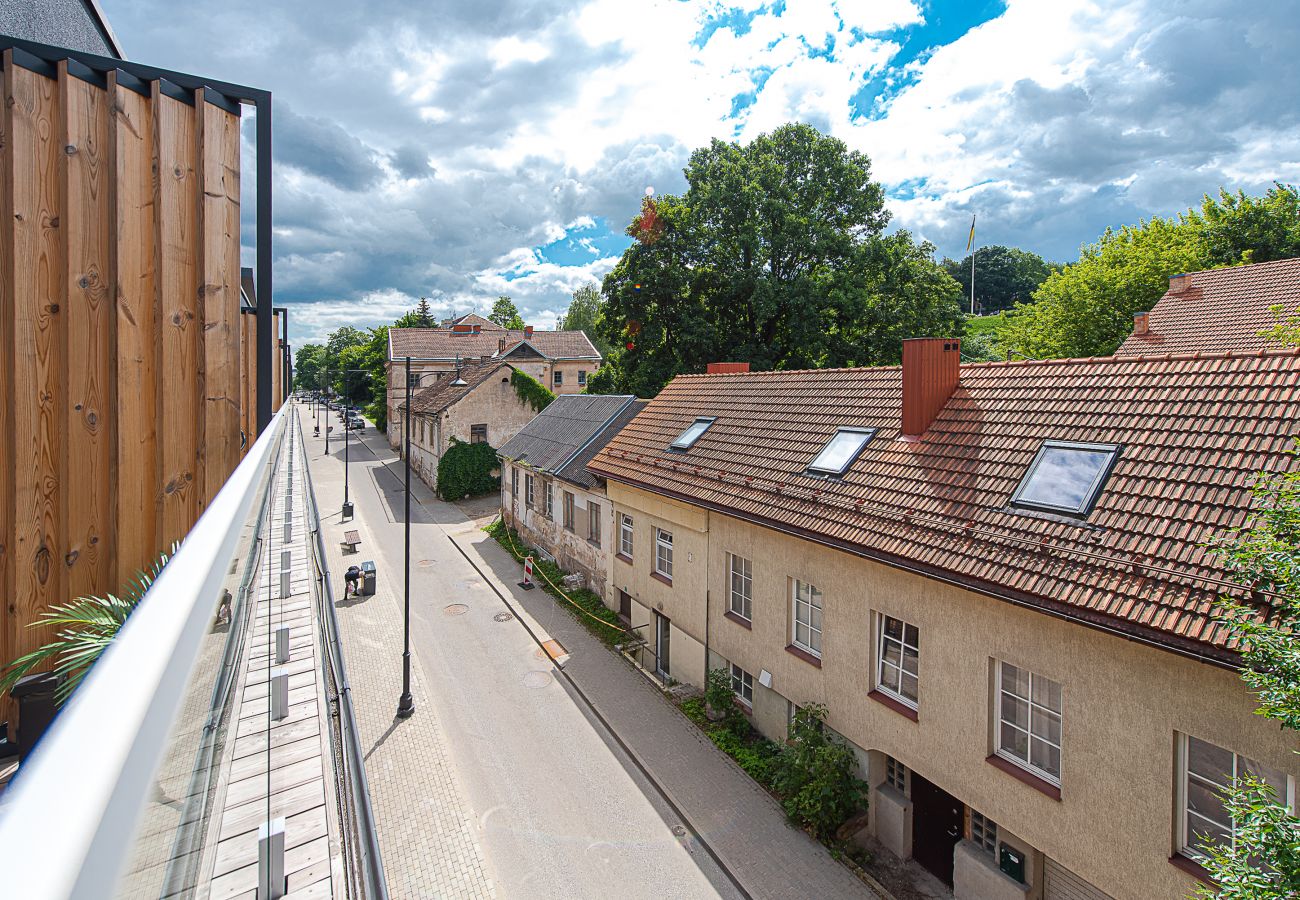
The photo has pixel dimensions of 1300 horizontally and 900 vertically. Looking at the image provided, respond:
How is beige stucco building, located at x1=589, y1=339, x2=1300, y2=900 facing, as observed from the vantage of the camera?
facing the viewer and to the left of the viewer

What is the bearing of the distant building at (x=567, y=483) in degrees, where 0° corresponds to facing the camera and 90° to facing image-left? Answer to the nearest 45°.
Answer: approximately 45°

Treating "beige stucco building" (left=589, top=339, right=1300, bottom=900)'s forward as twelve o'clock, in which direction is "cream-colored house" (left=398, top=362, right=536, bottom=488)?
The cream-colored house is roughly at 3 o'clock from the beige stucco building.

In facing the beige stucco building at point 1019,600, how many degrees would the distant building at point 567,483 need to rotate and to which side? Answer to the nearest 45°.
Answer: approximately 45° to its left

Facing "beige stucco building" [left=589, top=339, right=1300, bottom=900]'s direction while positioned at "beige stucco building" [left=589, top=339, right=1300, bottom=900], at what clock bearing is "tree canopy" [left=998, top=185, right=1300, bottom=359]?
The tree canopy is roughly at 5 o'clock from the beige stucco building.

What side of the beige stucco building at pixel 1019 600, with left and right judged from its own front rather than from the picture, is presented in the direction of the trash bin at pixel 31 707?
front

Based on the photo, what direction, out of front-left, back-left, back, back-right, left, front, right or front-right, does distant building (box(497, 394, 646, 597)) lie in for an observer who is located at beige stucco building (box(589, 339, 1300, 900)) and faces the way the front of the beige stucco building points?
right

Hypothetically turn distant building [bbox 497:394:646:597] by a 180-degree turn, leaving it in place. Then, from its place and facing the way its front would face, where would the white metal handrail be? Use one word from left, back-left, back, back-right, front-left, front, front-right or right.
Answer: back-right

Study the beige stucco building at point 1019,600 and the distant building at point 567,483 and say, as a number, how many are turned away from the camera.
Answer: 0

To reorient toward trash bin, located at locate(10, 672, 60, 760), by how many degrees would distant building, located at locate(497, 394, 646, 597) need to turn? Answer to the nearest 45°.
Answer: approximately 45° to its left

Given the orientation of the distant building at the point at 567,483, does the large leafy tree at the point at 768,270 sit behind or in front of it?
behind

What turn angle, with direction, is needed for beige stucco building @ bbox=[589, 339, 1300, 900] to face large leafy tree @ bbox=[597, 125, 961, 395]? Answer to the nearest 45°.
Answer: approximately 135° to its right

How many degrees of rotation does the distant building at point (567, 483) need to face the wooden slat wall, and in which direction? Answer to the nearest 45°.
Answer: approximately 45° to its left
